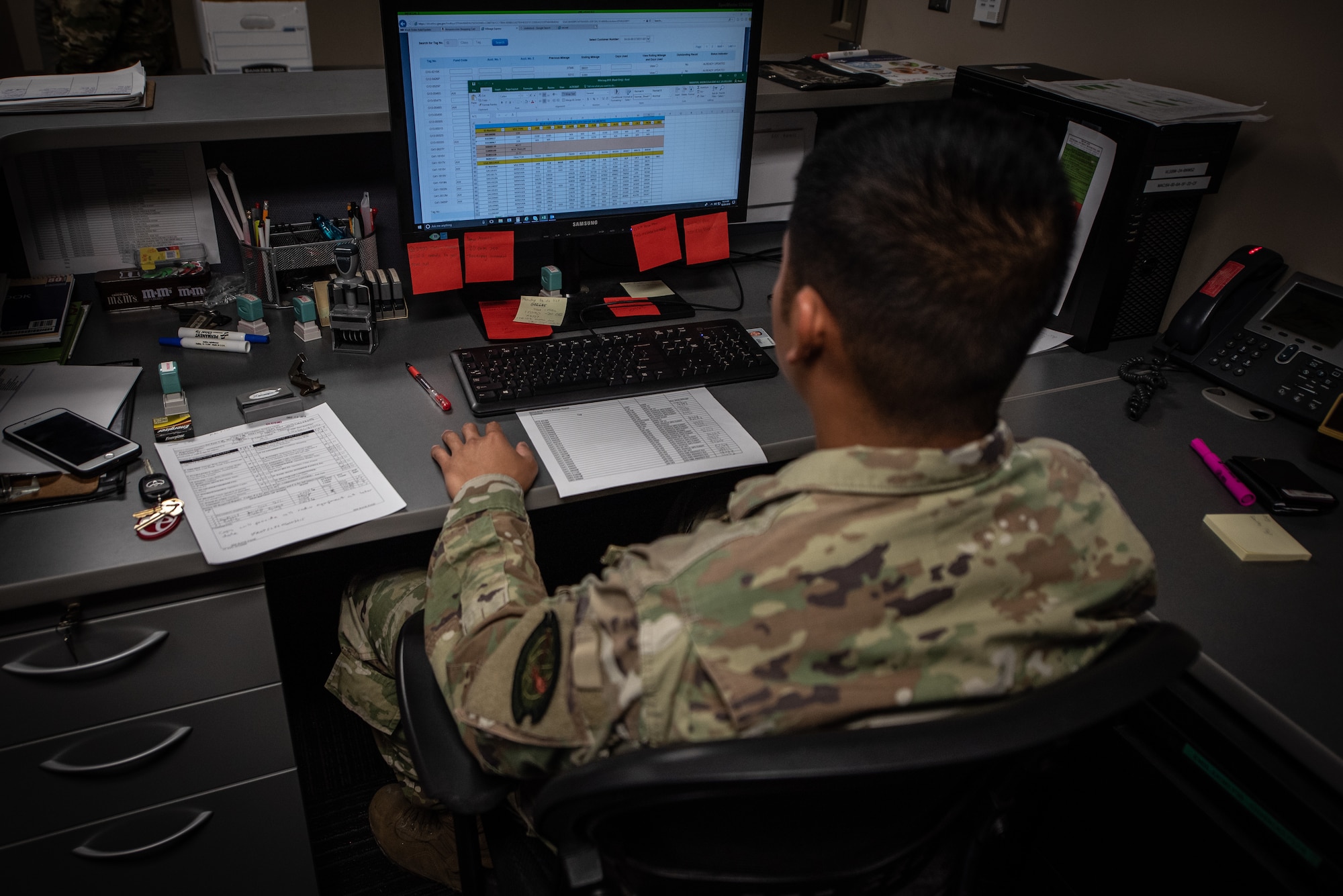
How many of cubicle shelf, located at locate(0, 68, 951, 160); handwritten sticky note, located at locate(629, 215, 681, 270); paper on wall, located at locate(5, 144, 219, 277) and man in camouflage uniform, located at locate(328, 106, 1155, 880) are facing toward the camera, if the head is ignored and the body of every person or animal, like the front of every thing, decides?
3

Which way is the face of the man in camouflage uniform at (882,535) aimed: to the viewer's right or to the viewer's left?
to the viewer's left

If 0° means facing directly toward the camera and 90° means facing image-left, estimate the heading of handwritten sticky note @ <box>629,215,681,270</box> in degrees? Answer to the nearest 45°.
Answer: approximately 0°

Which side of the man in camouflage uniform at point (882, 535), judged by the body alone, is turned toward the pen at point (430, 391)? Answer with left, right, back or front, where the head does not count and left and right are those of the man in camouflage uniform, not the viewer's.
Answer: front

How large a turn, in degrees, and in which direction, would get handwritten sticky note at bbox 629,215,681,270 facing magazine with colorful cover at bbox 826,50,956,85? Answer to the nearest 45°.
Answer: approximately 135° to its left

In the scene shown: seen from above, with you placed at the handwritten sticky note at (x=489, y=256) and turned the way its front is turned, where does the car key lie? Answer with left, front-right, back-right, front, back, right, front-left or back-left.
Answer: front-right

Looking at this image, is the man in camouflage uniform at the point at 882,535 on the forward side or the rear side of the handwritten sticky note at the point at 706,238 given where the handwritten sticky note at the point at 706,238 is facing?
on the forward side

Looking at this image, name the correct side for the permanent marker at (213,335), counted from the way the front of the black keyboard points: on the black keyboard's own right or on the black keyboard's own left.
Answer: on the black keyboard's own right

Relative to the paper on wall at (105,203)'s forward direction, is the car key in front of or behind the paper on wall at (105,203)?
in front

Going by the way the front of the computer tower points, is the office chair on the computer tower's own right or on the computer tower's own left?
on the computer tower's own right

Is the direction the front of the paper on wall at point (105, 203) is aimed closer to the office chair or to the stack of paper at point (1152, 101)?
the office chair

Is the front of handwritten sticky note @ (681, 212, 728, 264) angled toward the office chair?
yes

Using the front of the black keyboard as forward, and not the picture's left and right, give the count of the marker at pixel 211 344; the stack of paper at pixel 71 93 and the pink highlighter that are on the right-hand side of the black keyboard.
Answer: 2
